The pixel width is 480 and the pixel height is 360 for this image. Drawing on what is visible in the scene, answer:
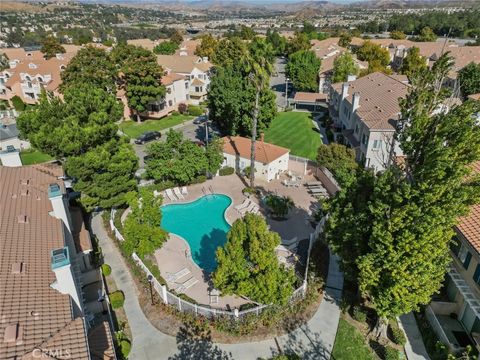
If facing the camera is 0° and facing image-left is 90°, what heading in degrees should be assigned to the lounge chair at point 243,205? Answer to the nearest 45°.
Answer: approximately 45°

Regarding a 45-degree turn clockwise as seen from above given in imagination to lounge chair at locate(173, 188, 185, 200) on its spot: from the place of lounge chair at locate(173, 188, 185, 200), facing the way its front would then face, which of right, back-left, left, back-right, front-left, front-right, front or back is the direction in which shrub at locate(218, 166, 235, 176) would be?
back-left

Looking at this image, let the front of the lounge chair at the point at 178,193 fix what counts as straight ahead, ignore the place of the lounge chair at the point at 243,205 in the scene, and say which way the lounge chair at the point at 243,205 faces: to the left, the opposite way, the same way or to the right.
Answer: to the right

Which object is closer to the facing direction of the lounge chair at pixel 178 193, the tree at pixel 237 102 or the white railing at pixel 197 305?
the white railing

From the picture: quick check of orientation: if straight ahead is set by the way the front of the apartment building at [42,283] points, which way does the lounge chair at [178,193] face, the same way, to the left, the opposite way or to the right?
to the right

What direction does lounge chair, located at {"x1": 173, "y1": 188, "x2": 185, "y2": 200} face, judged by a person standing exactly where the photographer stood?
facing the viewer and to the right of the viewer

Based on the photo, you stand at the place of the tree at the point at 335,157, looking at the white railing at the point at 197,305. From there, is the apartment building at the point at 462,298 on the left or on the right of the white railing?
left

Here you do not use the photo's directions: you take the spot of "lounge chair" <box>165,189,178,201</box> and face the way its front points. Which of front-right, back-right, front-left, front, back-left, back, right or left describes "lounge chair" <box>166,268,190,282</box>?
front-right

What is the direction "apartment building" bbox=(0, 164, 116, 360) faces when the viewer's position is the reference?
facing to the right of the viewer

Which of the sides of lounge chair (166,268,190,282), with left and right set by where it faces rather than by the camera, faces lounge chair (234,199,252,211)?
front

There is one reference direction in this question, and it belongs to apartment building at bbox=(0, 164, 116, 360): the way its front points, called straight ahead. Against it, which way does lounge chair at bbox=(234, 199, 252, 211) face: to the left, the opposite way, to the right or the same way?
the opposite way

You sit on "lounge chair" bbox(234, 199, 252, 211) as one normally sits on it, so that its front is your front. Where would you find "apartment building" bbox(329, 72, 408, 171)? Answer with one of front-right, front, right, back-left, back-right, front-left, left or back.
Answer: back

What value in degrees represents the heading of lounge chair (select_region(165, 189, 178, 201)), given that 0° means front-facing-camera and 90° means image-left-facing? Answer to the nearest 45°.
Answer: approximately 315°

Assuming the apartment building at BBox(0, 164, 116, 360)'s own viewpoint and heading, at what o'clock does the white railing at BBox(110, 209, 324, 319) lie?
The white railing is roughly at 12 o'clock from the apartment building.

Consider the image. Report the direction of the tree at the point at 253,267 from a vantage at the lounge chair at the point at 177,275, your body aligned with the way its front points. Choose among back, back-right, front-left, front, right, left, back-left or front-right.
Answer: right

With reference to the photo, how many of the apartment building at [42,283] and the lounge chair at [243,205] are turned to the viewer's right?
1

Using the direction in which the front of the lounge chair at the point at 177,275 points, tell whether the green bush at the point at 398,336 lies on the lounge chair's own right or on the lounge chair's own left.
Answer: on the lounge chair's own right
